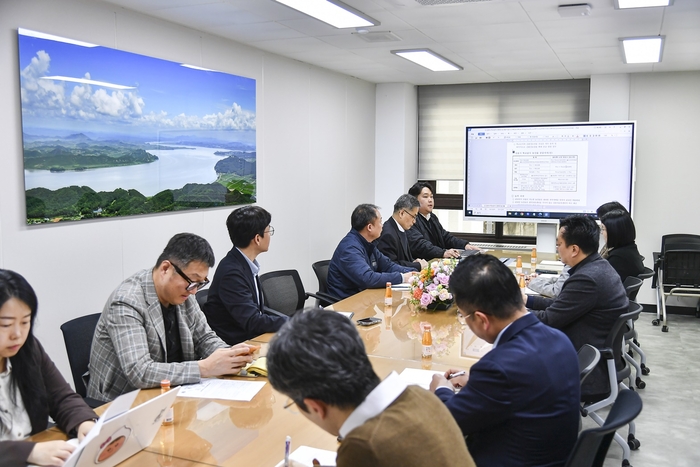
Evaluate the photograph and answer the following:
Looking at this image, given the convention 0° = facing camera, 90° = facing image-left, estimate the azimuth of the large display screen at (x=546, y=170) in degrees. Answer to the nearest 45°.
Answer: approximately 0°

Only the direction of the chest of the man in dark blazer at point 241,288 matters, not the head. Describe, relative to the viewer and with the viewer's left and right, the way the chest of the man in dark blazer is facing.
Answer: facing to the right of the viewer

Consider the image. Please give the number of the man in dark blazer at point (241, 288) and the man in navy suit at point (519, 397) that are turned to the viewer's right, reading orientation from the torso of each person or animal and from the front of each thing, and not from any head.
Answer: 1

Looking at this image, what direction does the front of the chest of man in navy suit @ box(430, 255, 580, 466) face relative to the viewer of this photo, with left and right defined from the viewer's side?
facing away from the viewer and to the left of the viewer

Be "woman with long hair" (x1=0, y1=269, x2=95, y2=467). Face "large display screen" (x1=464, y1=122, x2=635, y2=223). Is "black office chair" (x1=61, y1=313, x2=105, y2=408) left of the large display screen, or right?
left

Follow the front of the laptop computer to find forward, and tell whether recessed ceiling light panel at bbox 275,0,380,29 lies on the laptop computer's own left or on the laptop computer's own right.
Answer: on the laptop computer's own right

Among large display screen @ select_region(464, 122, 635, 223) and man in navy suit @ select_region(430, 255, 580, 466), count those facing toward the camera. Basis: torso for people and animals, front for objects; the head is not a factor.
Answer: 1

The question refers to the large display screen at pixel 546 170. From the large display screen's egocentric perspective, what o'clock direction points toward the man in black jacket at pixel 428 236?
The man in black jacket is roughly at 2 o'clock from the large display screen.

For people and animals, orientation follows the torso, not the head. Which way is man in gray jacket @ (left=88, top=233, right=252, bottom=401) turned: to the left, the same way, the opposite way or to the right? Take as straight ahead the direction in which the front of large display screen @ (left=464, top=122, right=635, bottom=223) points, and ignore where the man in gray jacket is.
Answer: to the left

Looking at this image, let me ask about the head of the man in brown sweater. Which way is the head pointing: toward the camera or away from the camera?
away from the camera
